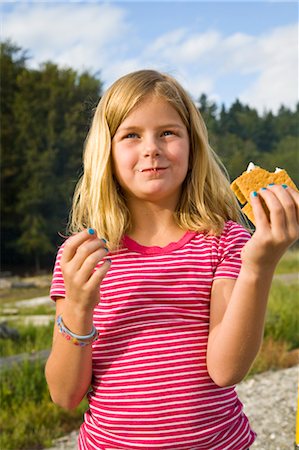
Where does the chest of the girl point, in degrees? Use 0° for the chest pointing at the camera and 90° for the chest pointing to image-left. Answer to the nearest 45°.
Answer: approximately 0°
